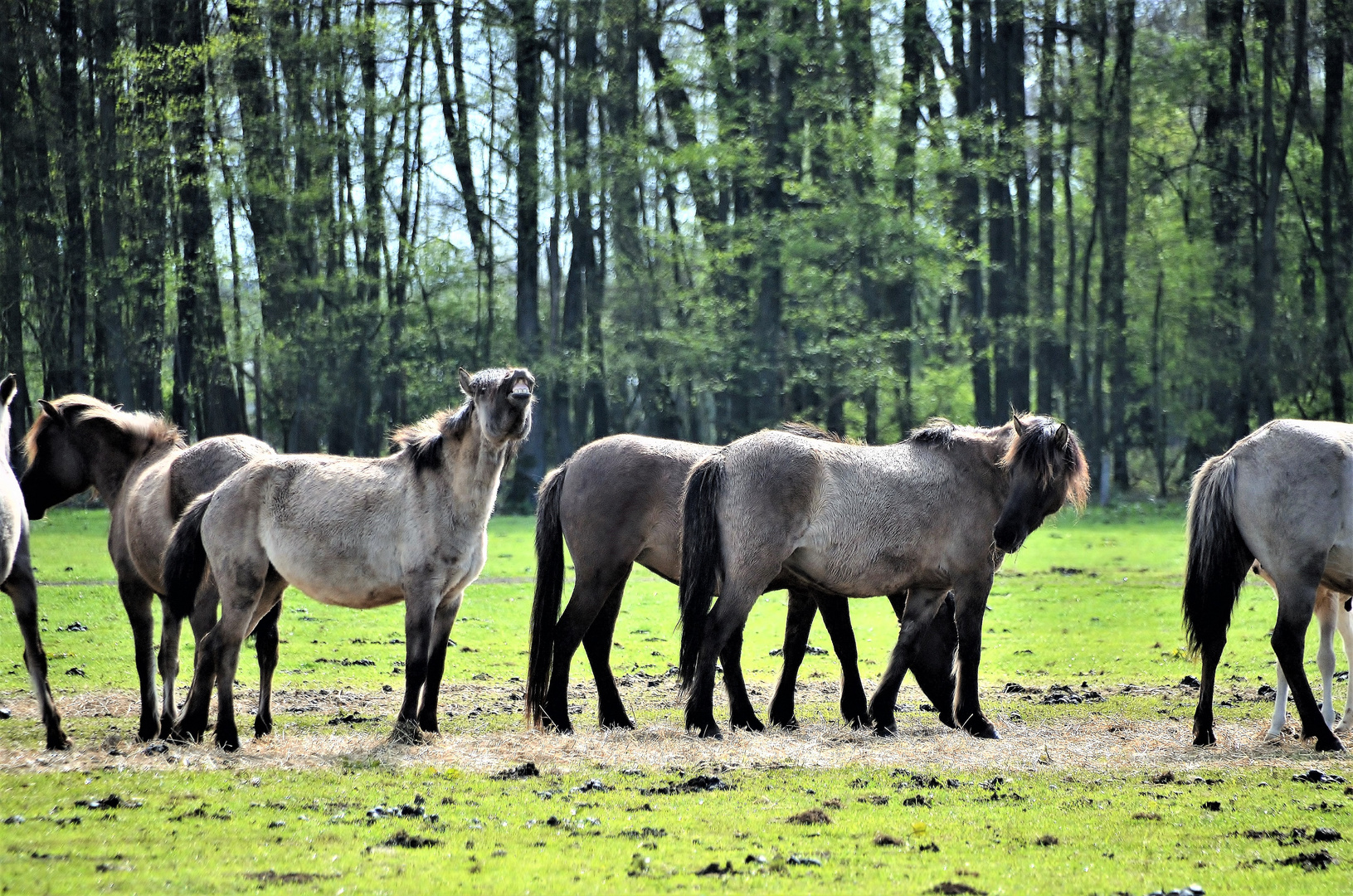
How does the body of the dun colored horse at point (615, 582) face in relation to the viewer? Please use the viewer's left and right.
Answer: facing to the right of the viewer

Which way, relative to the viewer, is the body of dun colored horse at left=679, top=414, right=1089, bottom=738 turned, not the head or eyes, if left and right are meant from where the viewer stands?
facing to the right of the viewer

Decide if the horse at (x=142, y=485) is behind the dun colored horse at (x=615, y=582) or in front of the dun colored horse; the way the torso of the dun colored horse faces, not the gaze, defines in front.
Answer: behind

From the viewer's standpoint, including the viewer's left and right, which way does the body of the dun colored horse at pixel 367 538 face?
facing to the right of the viewer

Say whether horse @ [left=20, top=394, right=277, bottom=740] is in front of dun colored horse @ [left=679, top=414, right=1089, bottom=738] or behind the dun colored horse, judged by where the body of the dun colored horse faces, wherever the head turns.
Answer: behind

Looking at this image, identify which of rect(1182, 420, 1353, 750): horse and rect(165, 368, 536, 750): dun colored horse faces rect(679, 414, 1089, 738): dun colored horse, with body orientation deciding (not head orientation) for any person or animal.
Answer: rect(165, 368, 536, 750): dun colored horse

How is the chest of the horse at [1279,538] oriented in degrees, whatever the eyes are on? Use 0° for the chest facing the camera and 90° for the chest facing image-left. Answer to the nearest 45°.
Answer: approximately 270°

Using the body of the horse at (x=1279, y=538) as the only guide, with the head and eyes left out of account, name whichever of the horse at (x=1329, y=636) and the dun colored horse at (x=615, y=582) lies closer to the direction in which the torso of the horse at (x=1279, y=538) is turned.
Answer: the horse

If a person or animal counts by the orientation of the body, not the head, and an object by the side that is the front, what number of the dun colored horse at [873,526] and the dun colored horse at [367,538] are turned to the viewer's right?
2

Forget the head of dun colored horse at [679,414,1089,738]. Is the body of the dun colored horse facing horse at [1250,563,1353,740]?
yes

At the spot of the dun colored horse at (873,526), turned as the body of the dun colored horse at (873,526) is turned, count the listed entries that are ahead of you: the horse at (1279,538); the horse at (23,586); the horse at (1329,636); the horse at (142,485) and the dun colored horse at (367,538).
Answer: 2

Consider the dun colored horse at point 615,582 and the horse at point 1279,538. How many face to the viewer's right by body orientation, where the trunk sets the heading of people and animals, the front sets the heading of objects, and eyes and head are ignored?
2

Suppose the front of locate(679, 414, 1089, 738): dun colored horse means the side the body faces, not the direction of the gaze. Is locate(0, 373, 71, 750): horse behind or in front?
behind
